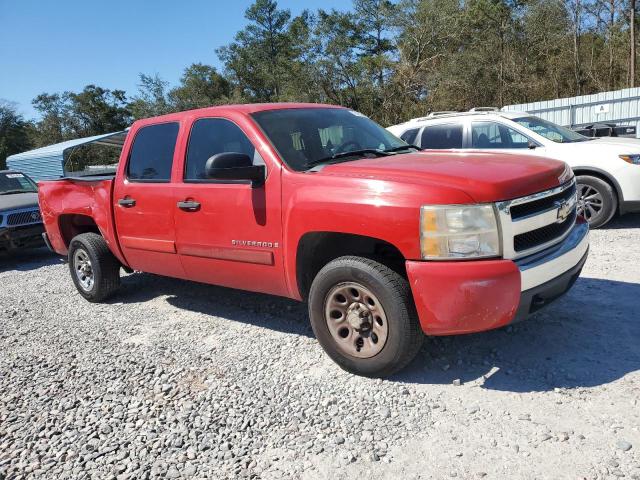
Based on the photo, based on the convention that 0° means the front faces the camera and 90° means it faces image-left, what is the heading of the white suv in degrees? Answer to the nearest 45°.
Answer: approximately 315°

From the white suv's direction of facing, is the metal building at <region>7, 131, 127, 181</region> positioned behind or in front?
behind

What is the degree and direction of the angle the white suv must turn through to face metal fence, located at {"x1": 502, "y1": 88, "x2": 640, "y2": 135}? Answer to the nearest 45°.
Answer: approximately 135° to its left

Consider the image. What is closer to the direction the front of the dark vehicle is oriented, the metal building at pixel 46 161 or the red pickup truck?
the red pickup truck

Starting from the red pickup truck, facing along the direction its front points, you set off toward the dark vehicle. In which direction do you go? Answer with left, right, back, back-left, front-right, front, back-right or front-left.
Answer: back

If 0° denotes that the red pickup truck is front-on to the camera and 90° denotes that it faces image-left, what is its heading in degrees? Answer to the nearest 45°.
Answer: approximately 315°

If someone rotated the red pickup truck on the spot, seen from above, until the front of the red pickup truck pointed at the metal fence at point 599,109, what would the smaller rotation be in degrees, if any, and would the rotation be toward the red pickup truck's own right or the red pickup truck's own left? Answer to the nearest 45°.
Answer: approximately 90° to the red pickup truck's own left

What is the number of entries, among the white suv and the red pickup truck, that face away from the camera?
0

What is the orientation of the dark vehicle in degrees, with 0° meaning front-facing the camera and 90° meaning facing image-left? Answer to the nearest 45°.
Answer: approximately 315°

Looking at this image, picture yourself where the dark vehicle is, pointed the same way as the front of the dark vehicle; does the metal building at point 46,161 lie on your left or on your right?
on your left

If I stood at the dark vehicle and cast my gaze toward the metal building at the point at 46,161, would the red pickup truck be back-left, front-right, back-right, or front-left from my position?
back-right

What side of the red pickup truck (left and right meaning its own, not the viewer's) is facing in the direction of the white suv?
left
